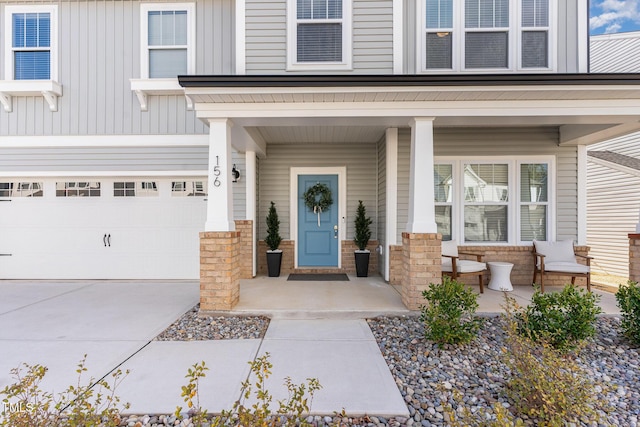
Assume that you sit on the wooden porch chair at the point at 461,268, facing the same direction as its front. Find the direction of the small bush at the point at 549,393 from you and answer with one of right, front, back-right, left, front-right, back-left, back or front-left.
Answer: front-right

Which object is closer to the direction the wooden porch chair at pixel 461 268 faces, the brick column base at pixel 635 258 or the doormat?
the brick column base

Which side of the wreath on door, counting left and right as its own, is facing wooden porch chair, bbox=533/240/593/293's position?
left

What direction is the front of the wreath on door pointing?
toward the camera

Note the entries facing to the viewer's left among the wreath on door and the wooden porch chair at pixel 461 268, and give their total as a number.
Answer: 0

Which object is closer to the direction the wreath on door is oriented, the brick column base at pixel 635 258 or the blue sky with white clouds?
the brick column base

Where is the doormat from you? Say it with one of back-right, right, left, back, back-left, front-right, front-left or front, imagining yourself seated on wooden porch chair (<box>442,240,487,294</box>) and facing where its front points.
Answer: back-right

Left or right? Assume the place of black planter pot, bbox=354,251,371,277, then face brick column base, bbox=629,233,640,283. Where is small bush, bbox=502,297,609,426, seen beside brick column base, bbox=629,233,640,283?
right

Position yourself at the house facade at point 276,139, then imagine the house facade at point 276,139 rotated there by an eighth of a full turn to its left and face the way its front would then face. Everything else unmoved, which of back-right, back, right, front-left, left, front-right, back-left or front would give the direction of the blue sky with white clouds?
left

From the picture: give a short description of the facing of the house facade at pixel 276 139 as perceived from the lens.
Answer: facing the viewer

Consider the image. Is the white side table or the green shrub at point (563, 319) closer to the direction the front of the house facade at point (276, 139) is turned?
the green shrub

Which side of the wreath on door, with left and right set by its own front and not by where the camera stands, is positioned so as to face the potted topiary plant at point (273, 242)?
right
